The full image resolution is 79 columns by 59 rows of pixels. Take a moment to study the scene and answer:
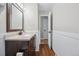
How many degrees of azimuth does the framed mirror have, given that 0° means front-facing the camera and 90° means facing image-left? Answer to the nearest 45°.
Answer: approximately 315°
